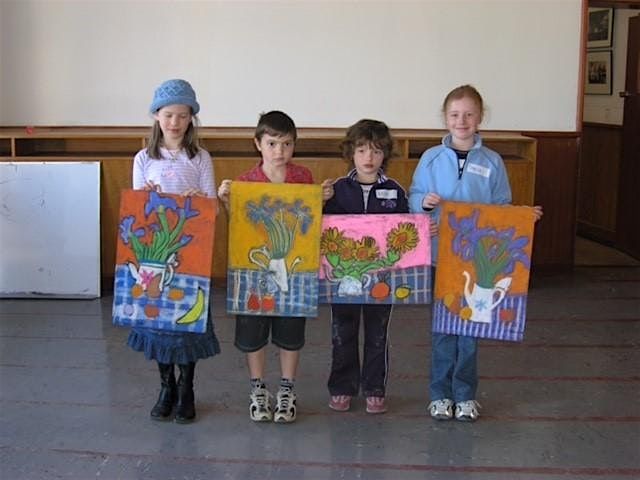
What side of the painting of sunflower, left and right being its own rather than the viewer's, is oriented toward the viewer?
front

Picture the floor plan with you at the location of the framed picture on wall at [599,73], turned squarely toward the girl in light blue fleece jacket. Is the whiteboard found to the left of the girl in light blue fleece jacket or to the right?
right

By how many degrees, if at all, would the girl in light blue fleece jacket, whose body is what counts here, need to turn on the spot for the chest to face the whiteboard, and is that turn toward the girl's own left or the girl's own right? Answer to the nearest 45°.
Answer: approximately 135° to the girl's own right

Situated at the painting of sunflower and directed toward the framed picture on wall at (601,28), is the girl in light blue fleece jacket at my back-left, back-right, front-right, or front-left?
front-right

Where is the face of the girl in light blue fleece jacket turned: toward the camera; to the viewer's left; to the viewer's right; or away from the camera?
toward the camera

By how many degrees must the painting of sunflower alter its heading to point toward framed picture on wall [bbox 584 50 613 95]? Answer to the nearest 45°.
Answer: approximately 180°

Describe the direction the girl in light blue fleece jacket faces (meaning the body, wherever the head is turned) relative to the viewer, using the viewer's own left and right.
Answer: facing the viewer

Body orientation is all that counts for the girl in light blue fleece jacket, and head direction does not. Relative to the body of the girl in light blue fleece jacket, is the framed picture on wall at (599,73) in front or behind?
behind

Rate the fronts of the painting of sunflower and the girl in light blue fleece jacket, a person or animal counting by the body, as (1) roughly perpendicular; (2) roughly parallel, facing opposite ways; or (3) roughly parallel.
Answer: roughly parallel

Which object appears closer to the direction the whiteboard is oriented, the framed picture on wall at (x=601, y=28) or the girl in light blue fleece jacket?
the girl in light blue fleece jacket

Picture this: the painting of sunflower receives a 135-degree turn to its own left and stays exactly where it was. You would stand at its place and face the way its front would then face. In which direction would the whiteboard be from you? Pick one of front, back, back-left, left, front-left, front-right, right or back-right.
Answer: left

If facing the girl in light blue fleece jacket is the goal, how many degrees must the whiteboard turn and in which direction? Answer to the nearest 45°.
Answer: approximately 45° to its left

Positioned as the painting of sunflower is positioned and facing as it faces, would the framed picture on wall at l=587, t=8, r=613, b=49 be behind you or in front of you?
behind

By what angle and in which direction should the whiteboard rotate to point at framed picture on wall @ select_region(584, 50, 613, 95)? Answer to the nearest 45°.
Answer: approximately 90° to its left

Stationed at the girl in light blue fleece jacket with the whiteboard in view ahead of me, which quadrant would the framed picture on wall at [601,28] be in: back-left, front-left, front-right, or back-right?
front-right

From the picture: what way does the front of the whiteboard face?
toward the camera

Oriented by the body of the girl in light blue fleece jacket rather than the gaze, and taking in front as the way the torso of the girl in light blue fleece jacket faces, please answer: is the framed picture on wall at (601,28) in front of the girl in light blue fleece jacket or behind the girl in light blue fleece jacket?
behind
